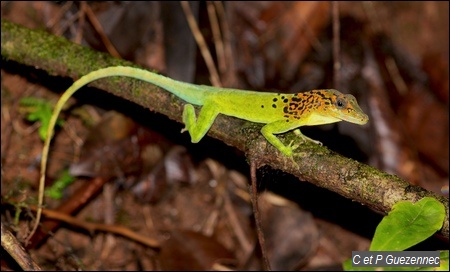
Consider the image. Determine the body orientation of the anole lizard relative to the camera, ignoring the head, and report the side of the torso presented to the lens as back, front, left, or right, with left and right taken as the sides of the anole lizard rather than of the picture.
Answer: right

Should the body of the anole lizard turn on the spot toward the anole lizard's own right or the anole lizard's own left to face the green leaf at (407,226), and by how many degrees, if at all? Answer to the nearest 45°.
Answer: approximately 45° to the anole lizard's own right

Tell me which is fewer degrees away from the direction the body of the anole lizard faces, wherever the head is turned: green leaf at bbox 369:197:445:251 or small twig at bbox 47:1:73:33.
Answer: the green leaf

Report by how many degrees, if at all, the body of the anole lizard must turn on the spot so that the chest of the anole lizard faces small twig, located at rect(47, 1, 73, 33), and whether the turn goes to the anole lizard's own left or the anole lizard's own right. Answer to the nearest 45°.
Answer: approximately 135° to the anole lizard's own left

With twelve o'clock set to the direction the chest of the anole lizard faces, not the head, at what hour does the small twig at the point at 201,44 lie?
The small twig is roughly at 8 o'clock from the anole lizard.

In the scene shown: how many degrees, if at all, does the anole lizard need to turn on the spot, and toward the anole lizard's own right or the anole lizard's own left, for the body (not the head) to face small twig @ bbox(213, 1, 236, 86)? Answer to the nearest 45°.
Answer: approximately 90° to the anole lizard's own left

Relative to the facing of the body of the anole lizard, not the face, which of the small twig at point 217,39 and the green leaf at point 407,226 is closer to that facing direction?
the green leaf

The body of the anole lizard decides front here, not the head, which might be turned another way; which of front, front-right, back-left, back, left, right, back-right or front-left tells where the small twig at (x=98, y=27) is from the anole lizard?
back-left
